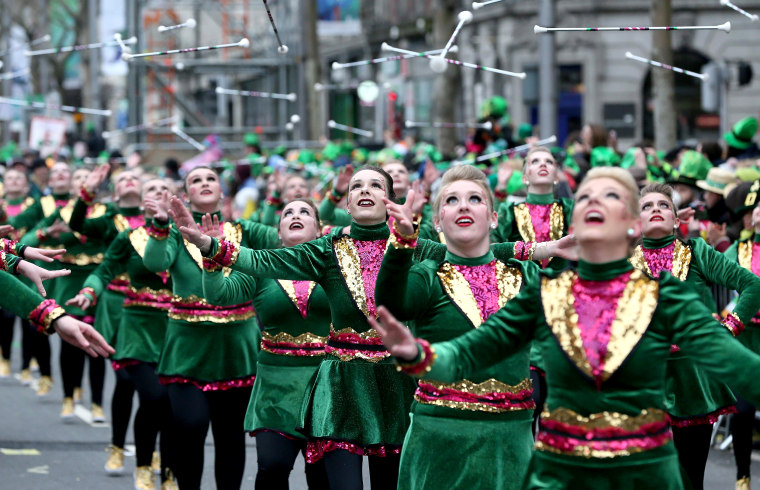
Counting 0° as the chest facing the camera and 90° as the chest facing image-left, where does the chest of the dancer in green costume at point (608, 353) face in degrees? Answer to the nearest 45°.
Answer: approximately 0°

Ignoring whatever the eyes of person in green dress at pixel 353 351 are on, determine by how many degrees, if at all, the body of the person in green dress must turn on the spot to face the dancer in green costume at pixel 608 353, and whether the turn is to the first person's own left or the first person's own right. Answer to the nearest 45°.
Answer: approximately 45° to the first person's own left

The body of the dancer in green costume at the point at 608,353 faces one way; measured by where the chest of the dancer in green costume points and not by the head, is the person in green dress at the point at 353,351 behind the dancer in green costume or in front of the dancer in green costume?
behind

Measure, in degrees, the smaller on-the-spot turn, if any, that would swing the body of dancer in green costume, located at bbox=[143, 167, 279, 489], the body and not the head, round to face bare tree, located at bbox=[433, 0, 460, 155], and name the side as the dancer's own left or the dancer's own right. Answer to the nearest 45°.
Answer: approximately 180°

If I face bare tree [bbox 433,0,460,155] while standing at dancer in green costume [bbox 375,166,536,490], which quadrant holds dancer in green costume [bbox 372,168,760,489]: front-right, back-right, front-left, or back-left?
back-right

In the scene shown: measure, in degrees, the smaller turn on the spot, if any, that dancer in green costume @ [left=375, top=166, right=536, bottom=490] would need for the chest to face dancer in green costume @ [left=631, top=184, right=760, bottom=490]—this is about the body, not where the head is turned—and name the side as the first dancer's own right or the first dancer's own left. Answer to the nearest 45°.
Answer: approximately 135° to the first dancer's own left

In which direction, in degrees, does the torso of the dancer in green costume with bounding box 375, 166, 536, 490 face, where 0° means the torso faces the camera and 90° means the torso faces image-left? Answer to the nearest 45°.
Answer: approximately 0°

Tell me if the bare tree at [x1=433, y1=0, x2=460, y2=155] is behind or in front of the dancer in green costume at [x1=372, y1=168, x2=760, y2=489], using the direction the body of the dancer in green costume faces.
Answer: behind

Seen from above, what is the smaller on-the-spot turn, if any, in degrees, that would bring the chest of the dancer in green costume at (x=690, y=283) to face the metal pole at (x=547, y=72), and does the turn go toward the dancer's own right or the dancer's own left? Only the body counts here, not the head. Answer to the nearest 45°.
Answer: approximately 135° to the dancer's own right

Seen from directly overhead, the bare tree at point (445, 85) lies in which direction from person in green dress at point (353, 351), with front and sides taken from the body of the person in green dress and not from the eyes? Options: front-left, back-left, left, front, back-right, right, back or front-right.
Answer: back
